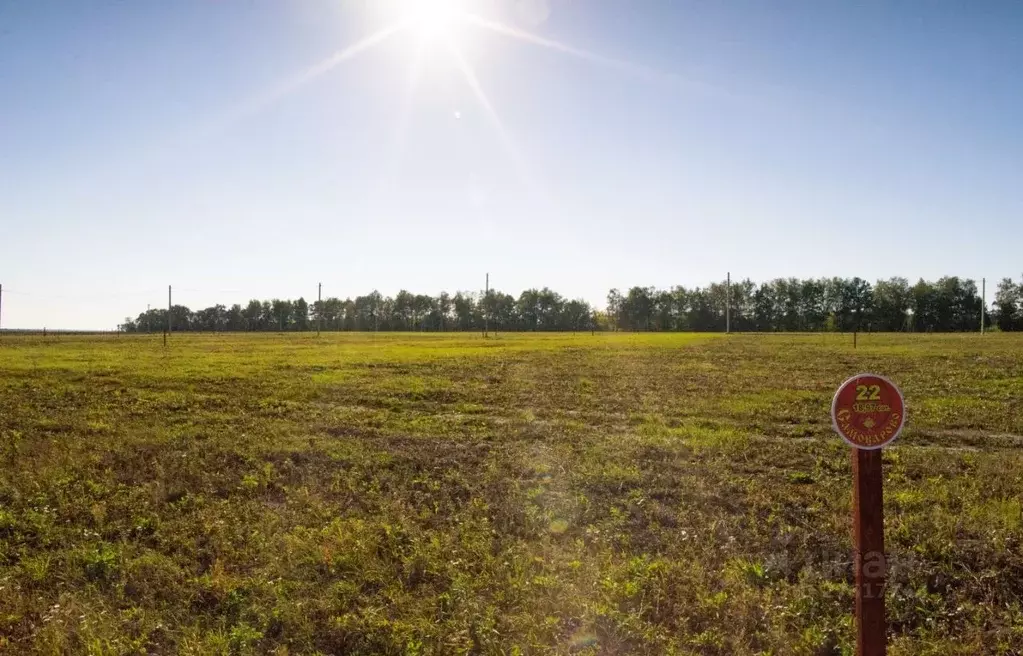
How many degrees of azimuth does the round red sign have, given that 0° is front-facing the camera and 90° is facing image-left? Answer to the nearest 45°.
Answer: approximately 0°
